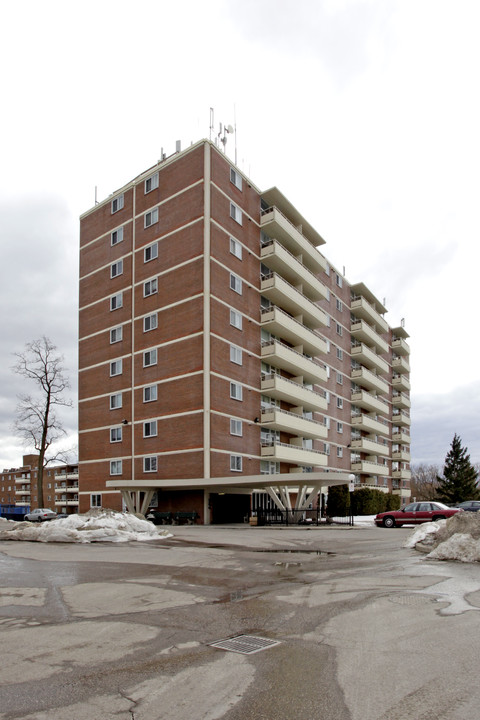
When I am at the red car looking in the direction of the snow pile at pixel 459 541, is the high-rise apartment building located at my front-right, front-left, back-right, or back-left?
back-right

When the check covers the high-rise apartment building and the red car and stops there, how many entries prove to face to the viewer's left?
1

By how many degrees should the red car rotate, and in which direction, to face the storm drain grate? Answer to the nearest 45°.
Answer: approximately 90° to its left

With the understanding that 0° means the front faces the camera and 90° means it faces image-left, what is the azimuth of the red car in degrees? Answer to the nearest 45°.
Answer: approximately 90°

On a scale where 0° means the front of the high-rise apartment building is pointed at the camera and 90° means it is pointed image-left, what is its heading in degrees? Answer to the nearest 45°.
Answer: approximately 315°

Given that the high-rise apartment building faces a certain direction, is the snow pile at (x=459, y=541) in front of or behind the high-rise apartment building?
in front

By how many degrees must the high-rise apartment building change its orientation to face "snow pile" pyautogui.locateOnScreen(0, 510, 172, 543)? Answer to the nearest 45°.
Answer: approximately 45° to its right
